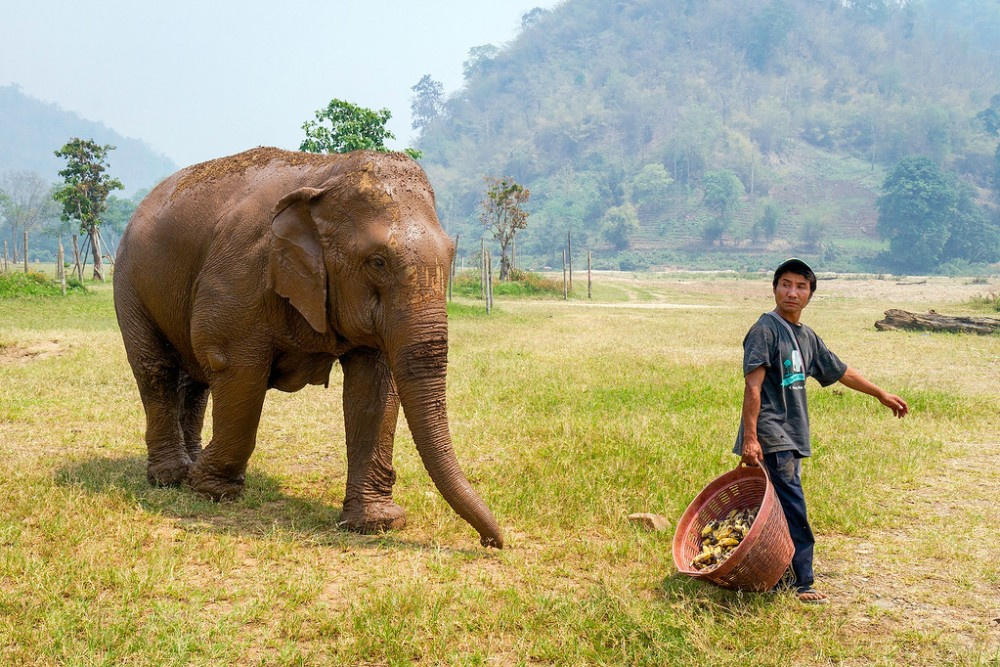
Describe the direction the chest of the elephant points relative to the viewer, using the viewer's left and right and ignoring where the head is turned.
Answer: facing the viewer and to the right of the viewer

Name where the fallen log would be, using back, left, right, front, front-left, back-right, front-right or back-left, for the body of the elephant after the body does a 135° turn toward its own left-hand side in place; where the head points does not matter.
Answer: front-right

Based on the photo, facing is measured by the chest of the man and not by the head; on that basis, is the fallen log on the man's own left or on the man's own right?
on the man's own left

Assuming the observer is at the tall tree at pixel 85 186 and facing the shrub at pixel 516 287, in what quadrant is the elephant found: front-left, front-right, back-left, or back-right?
front-right

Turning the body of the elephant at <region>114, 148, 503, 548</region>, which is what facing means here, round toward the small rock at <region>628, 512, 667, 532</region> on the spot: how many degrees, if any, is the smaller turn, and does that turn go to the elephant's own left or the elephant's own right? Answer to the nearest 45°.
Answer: approximately 45° to the elephant's own left

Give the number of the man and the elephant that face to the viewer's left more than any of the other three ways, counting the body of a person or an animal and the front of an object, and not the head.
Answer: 0

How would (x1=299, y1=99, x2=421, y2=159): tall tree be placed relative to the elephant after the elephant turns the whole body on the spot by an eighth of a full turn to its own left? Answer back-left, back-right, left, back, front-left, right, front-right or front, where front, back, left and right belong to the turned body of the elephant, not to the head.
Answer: left

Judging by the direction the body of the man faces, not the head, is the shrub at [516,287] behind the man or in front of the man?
behind

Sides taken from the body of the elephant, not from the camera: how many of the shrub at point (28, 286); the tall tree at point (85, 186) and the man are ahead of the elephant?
1

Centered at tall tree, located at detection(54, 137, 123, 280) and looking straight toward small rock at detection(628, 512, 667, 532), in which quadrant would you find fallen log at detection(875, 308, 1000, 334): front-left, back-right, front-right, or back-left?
front-left
